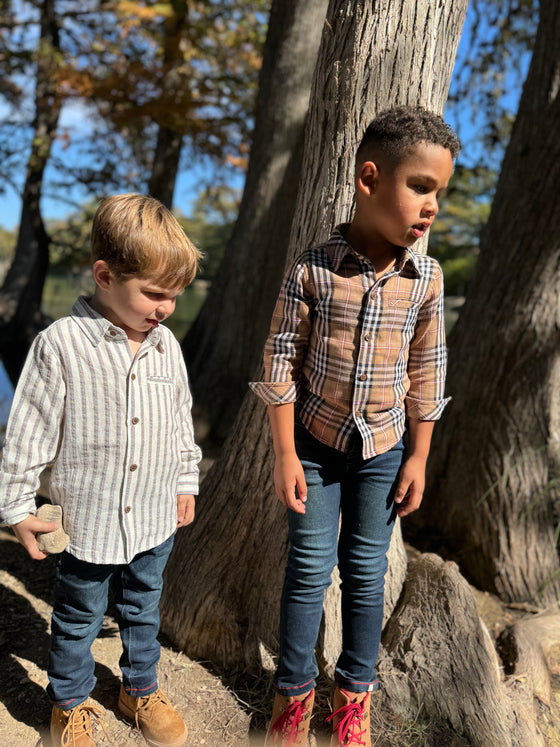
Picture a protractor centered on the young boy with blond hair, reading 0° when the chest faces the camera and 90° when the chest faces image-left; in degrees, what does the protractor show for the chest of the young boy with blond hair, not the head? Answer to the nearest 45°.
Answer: approximately 315°

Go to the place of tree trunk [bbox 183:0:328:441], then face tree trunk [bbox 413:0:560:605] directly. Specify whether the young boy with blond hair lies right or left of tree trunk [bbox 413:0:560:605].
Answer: right

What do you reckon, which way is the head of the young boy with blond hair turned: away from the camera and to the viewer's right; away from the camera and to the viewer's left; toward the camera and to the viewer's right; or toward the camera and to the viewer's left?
toward the camera and to the viewer's right

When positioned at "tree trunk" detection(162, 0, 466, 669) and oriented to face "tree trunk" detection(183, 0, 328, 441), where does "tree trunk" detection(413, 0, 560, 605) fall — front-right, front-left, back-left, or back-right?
front-right

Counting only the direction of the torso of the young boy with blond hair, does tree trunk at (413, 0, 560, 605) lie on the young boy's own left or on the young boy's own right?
on the young boy's own left

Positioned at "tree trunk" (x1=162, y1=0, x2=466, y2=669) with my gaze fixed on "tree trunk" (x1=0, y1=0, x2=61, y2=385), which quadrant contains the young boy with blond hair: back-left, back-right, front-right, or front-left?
back-left

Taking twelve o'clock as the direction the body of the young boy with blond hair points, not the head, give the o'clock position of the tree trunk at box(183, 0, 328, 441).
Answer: The tree trunk is roughly at 8 o'clock from the young boy with blond hair.

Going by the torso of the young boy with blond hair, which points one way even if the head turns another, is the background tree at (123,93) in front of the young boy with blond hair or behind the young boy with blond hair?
behind

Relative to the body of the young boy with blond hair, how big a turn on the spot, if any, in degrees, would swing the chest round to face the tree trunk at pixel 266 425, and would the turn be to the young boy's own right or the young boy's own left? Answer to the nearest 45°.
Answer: approximately 90° to the young boy's own left

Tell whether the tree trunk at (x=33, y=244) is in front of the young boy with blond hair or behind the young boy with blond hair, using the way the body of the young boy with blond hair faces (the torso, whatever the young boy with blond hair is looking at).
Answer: behind
